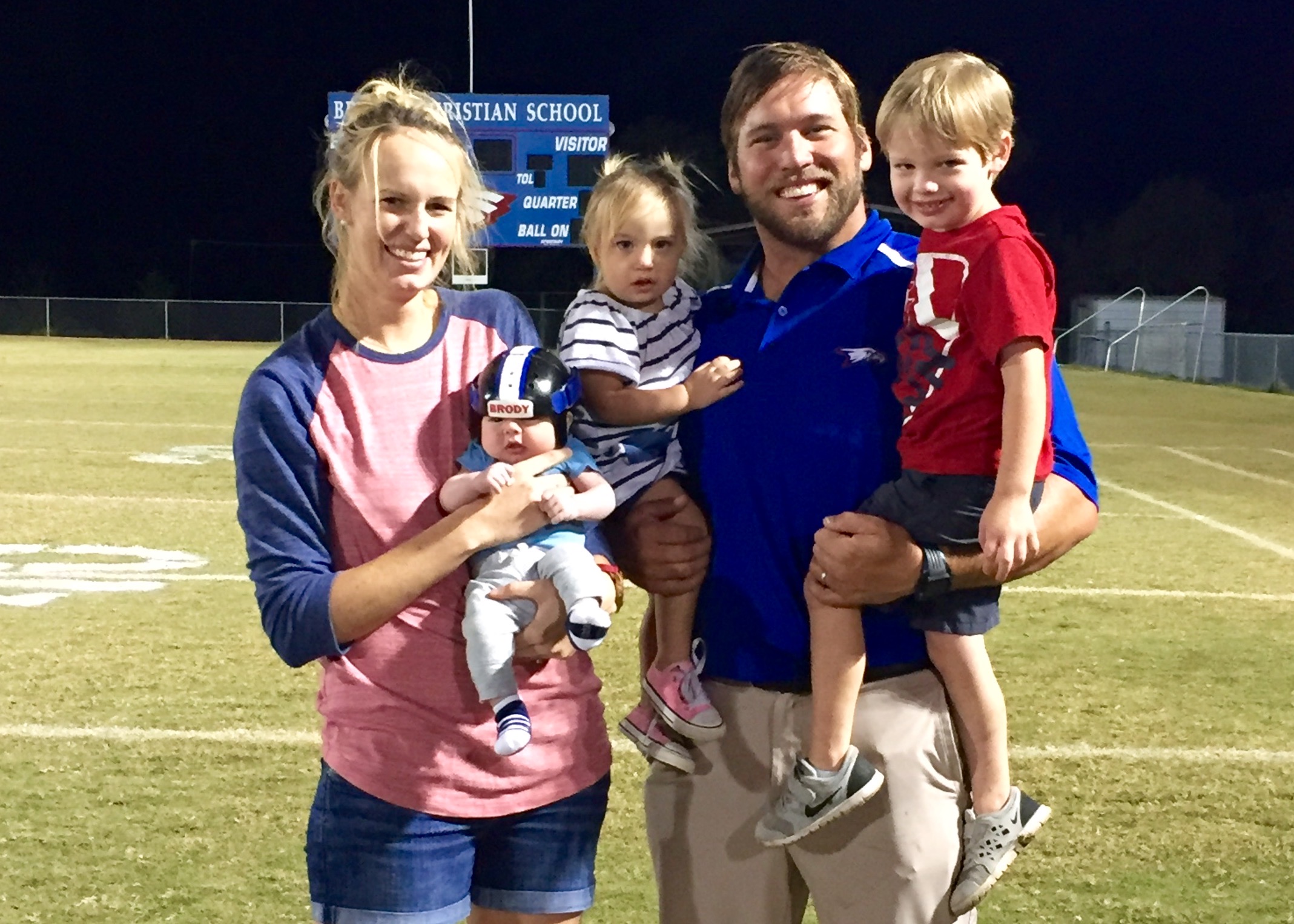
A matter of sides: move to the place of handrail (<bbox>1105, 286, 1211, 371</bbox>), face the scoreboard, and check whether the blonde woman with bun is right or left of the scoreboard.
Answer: left

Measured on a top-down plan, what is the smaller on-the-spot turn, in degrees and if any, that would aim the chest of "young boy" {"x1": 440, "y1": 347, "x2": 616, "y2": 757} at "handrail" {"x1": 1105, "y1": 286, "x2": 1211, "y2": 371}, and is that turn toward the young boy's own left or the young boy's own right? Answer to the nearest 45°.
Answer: approximately 135° to the young boy's own left

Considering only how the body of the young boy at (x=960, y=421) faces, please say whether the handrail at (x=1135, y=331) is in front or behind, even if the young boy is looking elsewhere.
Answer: behind

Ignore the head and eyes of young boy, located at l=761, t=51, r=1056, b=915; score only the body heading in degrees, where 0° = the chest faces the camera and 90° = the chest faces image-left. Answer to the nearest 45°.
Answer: approximately 45°

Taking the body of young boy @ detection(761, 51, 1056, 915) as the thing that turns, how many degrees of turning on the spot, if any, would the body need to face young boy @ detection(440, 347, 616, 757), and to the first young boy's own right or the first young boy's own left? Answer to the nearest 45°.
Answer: approximately 45° to the first young boy's own right

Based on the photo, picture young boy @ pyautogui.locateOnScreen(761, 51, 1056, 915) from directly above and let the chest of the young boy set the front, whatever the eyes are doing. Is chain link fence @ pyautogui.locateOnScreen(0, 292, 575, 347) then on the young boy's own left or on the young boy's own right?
on the young boy's own right

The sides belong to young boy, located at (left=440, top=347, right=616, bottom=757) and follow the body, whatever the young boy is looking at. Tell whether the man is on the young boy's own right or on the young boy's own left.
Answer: on the young boy's own left

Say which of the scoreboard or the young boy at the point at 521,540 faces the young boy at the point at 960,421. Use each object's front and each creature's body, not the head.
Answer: the scoreboard

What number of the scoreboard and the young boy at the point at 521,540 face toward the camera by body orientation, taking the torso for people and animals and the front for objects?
2
